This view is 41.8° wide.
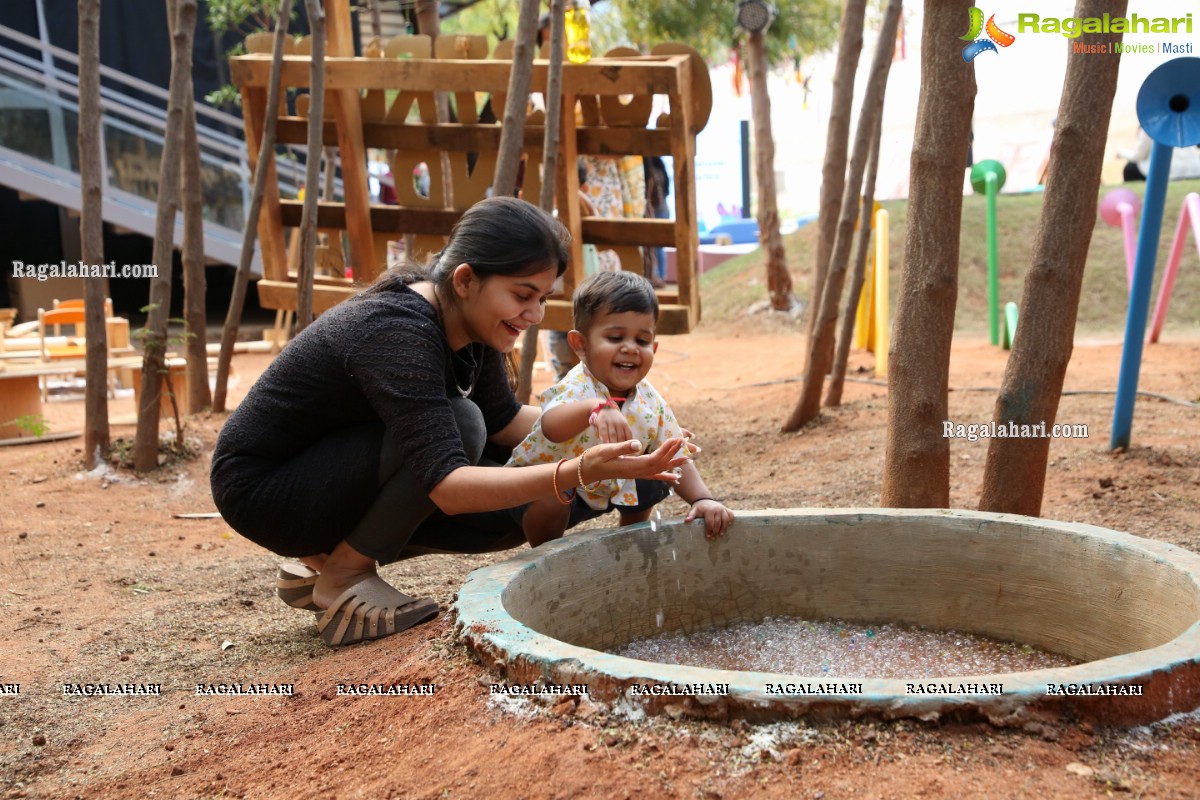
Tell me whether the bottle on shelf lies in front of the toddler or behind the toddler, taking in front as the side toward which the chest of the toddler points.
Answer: behind

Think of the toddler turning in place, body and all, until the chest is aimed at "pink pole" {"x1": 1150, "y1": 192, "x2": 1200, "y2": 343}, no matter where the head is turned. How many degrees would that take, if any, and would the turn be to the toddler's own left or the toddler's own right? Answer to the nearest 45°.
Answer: approximately 90° to the toddler's own left

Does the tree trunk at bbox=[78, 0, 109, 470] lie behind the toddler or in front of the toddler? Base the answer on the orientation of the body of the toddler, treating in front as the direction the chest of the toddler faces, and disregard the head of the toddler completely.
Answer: behind

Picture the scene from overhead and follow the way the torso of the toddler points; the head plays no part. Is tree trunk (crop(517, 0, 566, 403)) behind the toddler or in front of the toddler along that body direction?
behind

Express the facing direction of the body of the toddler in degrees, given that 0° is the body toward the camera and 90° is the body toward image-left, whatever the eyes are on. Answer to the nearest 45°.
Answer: approximately 315°

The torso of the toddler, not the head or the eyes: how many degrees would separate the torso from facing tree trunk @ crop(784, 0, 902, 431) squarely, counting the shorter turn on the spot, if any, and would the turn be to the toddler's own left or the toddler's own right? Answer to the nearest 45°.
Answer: approximately 135° to the toddler's own left

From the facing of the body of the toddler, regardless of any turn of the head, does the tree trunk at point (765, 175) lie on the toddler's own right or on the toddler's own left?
on the toddler's own left

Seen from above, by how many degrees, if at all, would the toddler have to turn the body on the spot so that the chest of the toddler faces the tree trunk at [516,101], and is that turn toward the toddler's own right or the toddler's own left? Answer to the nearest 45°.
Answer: approximately 135° to the toddler's own left
